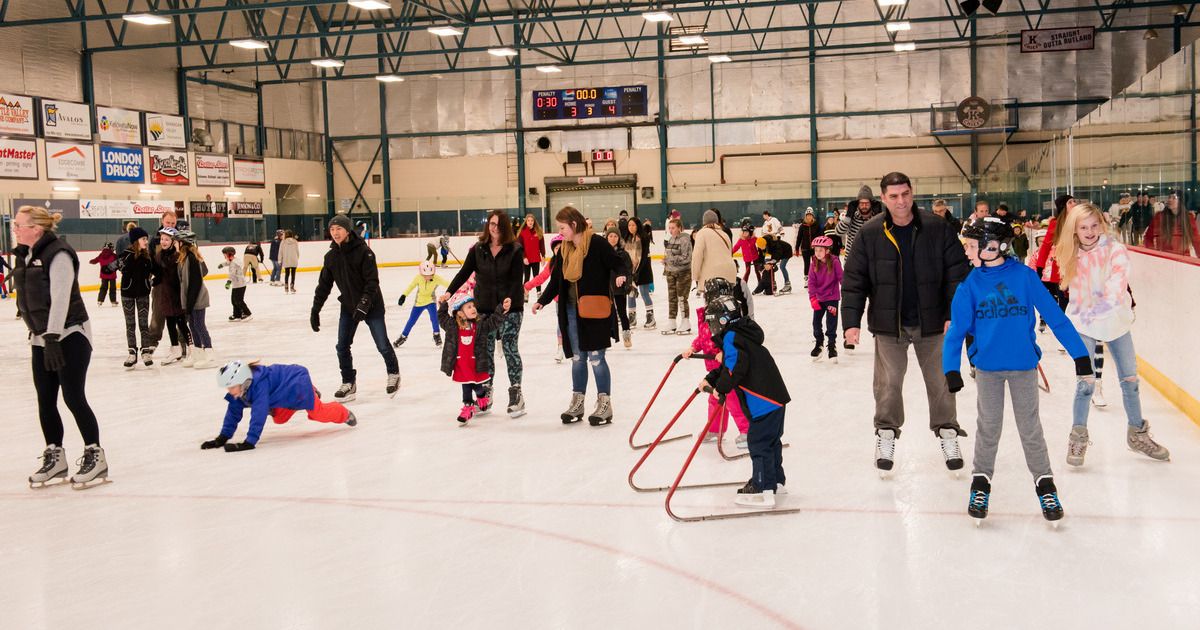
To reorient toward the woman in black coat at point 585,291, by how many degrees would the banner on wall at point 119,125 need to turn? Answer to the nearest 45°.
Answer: approximately 45° to its right

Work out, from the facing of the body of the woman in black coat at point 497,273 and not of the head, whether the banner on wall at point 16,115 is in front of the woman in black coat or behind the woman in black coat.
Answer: behind

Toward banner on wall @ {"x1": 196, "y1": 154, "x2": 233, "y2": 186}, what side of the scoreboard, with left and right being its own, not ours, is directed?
right

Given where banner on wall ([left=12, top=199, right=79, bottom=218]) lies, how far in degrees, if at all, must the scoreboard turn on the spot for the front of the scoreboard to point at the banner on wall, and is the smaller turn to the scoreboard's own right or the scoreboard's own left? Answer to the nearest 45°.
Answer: approximately 45° to the scoreboard's own right

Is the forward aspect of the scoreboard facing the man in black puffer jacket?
yes

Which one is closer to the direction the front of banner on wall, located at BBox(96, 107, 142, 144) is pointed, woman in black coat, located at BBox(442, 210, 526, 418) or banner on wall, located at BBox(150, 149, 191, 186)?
the woman in black coat

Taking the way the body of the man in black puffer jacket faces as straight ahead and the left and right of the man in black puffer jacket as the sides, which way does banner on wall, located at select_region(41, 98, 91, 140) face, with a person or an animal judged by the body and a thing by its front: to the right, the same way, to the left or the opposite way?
to the left

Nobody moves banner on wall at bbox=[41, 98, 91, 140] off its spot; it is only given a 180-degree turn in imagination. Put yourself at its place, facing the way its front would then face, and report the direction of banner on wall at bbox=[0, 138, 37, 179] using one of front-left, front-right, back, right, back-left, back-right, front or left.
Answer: left

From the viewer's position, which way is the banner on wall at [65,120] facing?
facing the viewer and to the right of the viewer

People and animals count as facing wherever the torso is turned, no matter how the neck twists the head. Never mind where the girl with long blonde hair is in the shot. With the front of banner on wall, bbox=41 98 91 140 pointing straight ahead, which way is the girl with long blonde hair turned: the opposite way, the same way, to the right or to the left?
to the right

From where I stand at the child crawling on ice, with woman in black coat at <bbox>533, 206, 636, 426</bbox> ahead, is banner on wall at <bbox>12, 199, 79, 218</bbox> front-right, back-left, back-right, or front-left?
back-left
